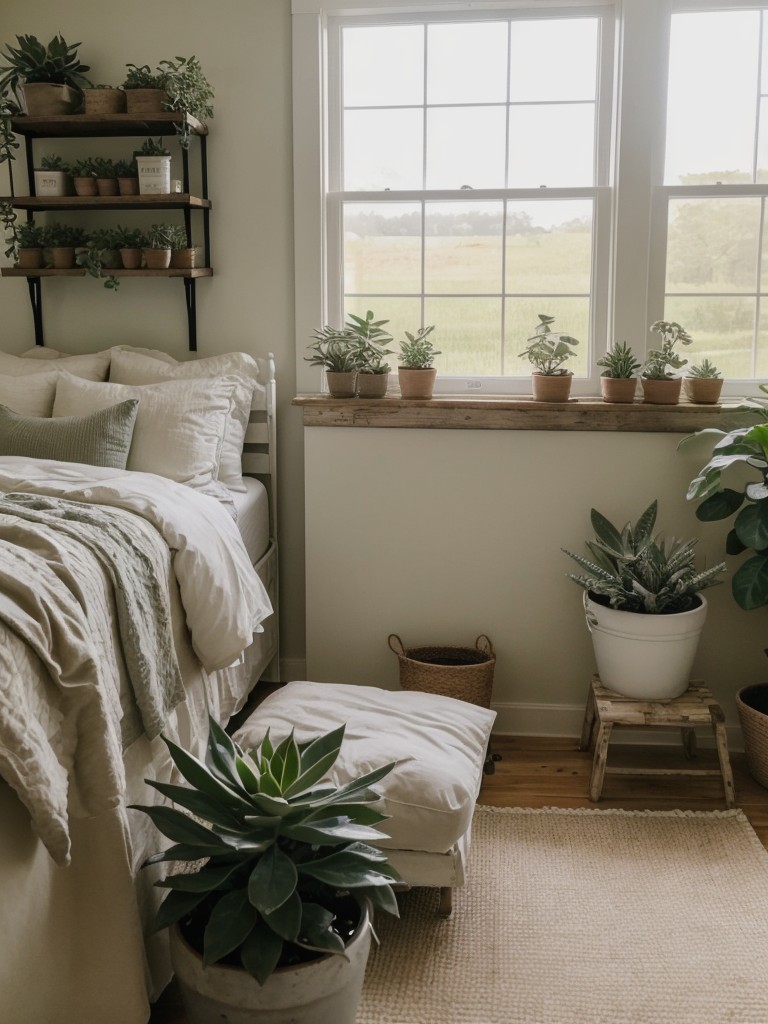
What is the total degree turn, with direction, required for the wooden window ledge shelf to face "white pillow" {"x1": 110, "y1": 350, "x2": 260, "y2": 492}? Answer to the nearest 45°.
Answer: approximately 90° to its right

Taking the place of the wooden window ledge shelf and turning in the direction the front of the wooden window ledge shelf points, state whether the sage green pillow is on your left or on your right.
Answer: on your right

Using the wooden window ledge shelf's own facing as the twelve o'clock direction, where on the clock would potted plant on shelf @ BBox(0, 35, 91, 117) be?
The potted plant on shelf is roughly at 3 o'clock from the wooden window ledge shelf.

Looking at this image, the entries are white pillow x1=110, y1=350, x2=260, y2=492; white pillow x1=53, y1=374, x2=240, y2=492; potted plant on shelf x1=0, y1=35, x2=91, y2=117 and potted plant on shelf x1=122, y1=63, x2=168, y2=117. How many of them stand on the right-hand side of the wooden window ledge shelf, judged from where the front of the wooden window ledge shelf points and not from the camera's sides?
4

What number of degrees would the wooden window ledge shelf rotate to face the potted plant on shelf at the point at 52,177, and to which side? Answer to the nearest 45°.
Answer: approximately 90° to its right

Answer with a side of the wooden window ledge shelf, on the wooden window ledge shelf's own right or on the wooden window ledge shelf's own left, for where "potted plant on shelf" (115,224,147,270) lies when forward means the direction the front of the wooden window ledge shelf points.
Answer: on the wooden window ledge shelf's own right

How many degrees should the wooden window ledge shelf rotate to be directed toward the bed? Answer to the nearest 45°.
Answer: approximately 45° to its right

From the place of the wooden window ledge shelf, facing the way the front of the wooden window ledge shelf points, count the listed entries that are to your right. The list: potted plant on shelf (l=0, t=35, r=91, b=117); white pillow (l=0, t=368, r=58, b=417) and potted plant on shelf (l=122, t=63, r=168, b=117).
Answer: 3

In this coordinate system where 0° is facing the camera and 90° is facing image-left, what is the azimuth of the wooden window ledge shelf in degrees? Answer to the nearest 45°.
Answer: approximately 0°

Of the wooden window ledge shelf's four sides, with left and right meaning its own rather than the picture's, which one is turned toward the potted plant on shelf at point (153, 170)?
right
